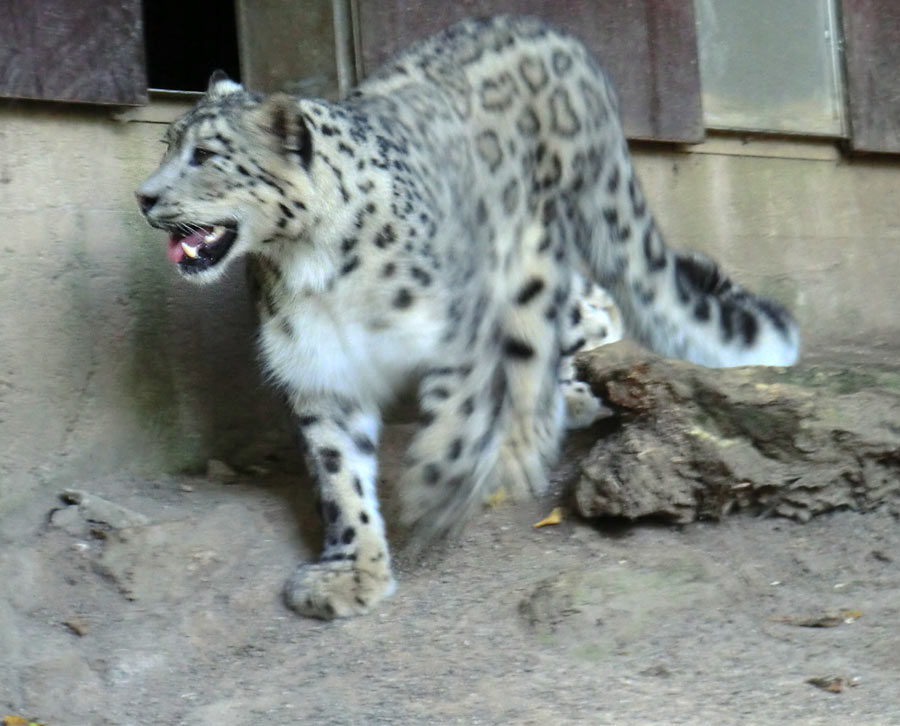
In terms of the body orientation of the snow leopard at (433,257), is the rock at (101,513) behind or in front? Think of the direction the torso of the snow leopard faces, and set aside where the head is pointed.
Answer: in front

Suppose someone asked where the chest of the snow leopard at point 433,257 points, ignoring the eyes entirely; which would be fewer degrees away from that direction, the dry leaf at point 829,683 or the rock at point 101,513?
the rock

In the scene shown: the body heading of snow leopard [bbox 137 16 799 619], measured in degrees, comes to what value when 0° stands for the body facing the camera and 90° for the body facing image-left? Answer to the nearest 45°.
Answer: approximately 45°

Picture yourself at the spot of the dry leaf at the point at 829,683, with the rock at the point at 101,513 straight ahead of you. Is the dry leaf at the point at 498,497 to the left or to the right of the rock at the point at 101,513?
right

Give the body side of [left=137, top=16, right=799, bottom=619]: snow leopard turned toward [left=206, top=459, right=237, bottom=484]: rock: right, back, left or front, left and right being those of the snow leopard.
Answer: right

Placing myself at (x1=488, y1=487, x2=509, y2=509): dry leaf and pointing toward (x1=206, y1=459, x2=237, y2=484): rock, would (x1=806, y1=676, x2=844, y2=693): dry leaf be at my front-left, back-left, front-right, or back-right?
back-left

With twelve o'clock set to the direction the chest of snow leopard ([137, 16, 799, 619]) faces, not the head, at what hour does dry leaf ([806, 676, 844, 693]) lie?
The dry leaf is roughly at 9 o'clock from the snow leopard.
